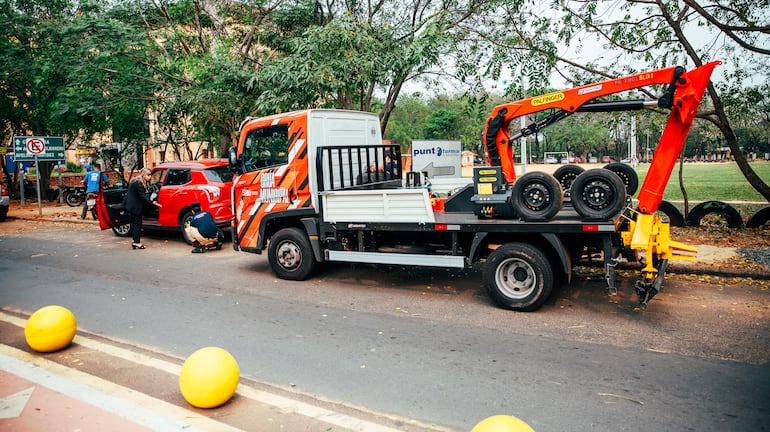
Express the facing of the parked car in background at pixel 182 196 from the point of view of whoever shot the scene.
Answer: facing away from the viewer and to the left of the viewer

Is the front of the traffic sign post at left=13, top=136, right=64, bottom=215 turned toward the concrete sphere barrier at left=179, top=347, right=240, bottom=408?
yes

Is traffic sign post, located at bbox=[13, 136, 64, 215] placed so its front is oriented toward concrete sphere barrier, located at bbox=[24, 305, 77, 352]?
yes

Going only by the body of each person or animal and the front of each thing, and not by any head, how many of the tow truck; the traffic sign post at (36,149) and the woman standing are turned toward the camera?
1

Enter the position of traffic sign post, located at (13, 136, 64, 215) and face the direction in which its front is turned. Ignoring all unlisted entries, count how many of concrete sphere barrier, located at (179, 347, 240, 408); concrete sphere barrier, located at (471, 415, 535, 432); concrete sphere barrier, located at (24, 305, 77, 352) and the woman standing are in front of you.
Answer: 4

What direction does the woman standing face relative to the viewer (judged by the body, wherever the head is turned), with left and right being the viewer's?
facing to the right of the viewer

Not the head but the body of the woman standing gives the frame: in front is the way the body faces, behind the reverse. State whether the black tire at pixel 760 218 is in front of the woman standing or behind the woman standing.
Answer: in front

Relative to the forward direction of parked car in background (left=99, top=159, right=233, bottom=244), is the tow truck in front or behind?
behind

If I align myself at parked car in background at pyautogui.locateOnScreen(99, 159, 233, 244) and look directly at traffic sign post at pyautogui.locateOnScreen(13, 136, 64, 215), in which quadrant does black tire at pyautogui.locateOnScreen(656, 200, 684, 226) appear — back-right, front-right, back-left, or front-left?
back-right

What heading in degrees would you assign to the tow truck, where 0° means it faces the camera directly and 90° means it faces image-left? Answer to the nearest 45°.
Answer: approximately 135°

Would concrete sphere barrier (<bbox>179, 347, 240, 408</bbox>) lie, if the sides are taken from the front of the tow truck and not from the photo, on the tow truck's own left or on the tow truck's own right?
on the tow truck's own left

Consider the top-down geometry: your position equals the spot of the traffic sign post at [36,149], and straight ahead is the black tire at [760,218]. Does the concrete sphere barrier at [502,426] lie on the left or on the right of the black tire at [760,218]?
right

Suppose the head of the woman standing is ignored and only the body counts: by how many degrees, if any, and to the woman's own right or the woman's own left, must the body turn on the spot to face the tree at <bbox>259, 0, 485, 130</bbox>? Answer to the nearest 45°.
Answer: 0° — they already face it

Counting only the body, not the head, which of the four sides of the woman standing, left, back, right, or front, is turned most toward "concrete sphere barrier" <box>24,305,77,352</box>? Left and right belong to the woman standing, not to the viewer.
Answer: right
